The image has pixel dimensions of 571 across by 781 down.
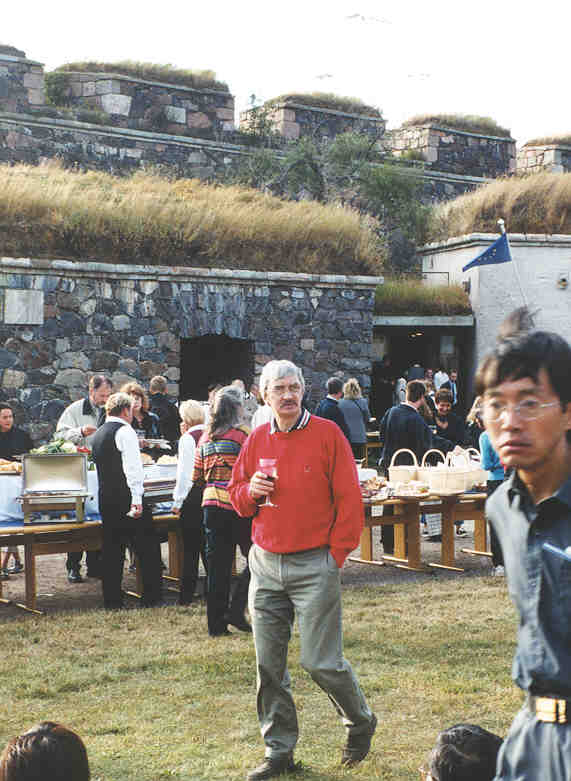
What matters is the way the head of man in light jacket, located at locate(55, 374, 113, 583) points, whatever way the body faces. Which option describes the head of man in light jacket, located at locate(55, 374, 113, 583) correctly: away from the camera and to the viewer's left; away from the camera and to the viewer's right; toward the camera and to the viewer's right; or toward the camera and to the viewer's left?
toward the camera and to the viewer's right

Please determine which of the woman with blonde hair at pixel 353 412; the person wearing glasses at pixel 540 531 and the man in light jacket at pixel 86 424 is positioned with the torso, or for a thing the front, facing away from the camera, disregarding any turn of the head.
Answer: the woman with blonde hair

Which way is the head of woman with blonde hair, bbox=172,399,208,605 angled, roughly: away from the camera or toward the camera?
away from the camera

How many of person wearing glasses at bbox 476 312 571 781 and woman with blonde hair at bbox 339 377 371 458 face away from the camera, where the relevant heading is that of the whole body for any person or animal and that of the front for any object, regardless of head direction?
1

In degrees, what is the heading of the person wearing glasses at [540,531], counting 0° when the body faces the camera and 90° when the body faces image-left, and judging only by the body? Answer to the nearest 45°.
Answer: approximately 45°

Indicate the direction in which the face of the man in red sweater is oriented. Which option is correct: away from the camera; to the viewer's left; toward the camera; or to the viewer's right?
toward the camera

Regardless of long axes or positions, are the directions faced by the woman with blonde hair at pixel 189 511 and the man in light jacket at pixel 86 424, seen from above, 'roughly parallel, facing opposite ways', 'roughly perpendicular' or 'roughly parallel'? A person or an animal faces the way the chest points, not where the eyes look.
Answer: roughly parallel, facing opposite ways

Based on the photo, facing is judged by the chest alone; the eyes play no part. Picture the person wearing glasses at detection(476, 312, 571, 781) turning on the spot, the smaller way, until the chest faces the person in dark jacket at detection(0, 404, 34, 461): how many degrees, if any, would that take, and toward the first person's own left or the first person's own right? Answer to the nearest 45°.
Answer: approximately 90° to the first person's own right

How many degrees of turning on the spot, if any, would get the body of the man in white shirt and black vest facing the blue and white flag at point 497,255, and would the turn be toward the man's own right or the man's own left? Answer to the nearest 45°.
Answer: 0° — they already face it

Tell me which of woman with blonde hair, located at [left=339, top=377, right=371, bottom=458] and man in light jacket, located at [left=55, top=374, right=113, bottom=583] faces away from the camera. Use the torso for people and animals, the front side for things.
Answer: the woman with blonde hair

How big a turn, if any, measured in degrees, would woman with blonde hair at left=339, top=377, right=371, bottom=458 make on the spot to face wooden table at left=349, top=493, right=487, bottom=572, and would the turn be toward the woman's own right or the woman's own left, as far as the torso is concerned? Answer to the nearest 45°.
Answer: approximately 180°

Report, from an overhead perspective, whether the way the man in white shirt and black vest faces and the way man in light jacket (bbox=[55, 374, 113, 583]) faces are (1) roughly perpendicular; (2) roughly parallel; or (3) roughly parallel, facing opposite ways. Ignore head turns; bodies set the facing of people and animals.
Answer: roughly perpendicular
